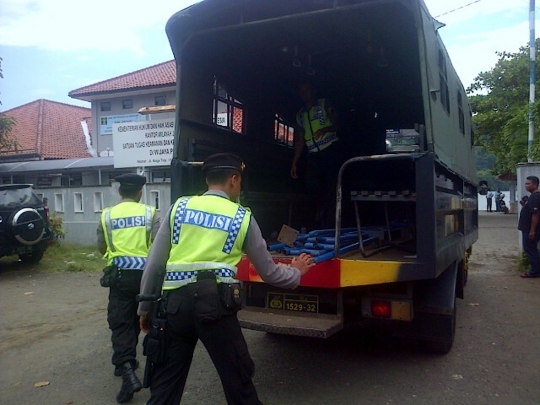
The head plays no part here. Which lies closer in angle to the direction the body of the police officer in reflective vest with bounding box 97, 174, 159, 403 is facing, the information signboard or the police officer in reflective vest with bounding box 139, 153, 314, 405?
the information signboard

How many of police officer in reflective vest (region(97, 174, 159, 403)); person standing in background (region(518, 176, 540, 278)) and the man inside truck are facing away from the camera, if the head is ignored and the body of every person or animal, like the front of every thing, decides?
1

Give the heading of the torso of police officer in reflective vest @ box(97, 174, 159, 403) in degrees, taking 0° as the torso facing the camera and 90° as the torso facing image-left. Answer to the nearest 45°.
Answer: approximately 180°

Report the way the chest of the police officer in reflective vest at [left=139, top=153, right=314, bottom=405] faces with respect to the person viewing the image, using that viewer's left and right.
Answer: facing away from the viewer and to the right of the viewer

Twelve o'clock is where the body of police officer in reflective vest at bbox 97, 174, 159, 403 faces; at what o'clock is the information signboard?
The information signboard is roughly at 12 o'clock from the police officer in reflective vest.

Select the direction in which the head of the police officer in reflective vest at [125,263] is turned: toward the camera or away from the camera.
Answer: away from the camera

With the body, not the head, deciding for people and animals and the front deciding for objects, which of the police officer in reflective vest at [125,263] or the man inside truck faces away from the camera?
the police officer in reflective vest

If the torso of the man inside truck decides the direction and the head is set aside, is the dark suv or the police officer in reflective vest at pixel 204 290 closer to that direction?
the police officer in reflective vest

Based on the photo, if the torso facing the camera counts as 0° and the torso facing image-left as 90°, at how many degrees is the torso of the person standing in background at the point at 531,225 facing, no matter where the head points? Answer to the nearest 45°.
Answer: approximately 90°

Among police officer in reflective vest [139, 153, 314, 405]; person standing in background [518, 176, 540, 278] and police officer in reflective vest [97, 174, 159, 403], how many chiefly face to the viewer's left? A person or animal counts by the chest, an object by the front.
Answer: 1

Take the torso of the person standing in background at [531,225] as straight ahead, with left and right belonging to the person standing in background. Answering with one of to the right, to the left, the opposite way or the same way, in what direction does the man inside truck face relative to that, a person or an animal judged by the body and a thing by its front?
to the left

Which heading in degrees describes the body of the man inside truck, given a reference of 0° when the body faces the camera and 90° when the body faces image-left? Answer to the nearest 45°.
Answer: approximately 45°

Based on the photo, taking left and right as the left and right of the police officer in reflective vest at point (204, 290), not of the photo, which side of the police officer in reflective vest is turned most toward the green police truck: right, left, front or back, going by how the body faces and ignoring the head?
front
